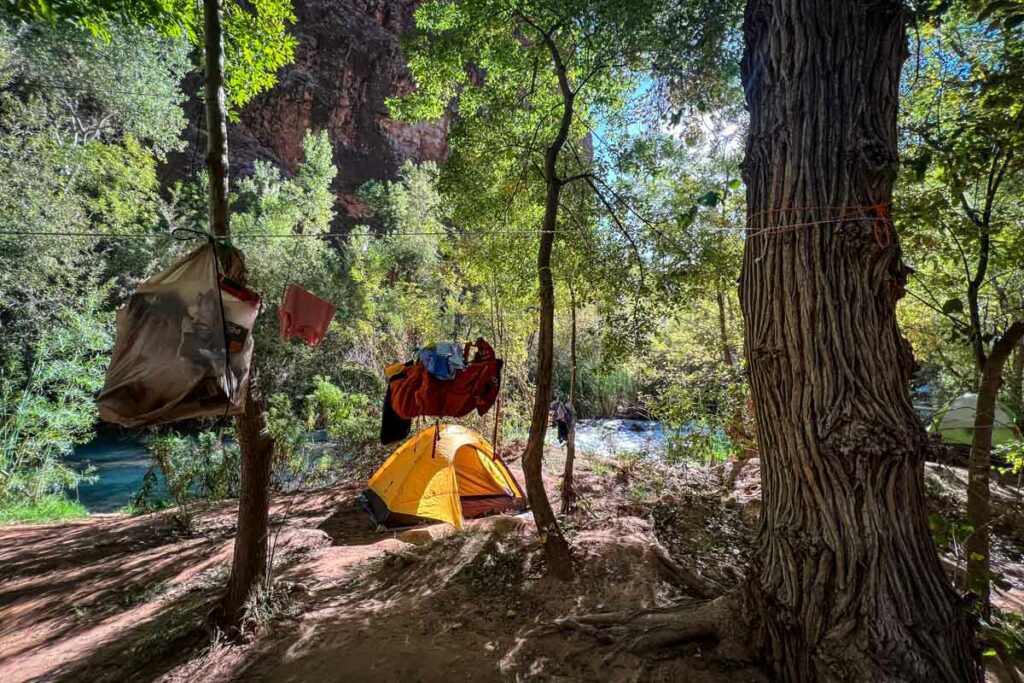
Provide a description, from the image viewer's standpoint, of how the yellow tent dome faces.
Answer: facing the viewer and to the right of the viewer

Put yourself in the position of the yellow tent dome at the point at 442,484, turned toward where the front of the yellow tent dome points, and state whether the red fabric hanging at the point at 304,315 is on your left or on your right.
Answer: on your right

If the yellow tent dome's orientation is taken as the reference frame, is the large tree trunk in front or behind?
in front

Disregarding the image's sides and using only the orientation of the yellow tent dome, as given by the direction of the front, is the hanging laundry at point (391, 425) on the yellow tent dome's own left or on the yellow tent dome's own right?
on the yellow tent dome's own right

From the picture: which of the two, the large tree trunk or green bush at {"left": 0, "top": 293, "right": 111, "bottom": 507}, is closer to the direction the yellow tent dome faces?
the large tree trunk

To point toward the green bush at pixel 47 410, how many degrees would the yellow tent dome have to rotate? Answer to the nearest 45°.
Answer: approximately 180°

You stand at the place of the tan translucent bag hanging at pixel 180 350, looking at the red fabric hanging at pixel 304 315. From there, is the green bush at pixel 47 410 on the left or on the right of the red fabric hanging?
left

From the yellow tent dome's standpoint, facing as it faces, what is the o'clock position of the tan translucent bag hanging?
The tan translucent bag hanging is roughly at 2 o'clock from the yellow tent dome.

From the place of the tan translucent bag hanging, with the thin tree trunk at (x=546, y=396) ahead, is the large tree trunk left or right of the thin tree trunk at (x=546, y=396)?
right
